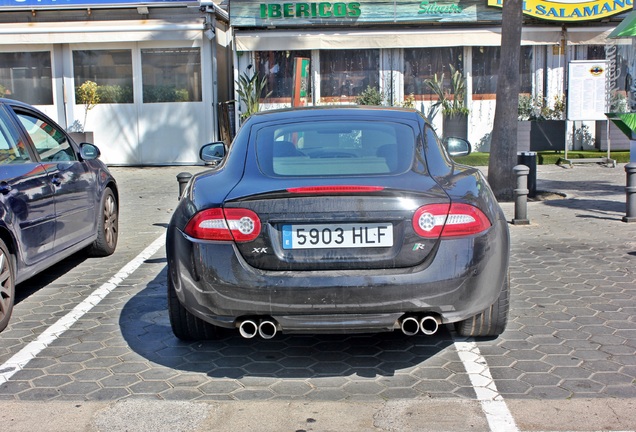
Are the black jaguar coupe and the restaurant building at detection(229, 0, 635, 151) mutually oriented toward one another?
yes

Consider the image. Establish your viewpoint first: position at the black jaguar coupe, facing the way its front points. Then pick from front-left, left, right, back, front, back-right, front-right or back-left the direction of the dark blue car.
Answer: front-left

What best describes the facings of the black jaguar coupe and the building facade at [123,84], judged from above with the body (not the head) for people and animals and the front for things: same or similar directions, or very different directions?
very different directions

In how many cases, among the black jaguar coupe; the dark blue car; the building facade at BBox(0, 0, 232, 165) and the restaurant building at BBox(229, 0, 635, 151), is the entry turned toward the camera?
2

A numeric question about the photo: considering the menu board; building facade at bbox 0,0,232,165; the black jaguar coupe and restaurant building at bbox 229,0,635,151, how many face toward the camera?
3

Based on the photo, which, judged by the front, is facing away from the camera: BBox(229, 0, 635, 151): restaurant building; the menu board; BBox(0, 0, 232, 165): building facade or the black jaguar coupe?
the black jaguar coupe

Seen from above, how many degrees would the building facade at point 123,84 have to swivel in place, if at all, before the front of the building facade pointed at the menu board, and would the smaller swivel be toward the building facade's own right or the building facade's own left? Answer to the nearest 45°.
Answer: approximately 45° to the building facade's own left

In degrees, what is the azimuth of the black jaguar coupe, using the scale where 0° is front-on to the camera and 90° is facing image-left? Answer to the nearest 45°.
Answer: approximately 180°

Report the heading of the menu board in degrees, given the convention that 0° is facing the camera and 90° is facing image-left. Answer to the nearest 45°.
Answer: approximately 0°

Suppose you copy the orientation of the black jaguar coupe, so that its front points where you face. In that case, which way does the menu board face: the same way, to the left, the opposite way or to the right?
the opposite way

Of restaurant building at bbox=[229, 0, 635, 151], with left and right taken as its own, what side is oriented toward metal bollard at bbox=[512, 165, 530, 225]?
front

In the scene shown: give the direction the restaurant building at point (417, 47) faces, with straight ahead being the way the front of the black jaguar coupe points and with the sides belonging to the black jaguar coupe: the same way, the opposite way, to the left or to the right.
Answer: the opposite way

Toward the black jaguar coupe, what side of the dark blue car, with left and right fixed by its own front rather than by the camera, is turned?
right
